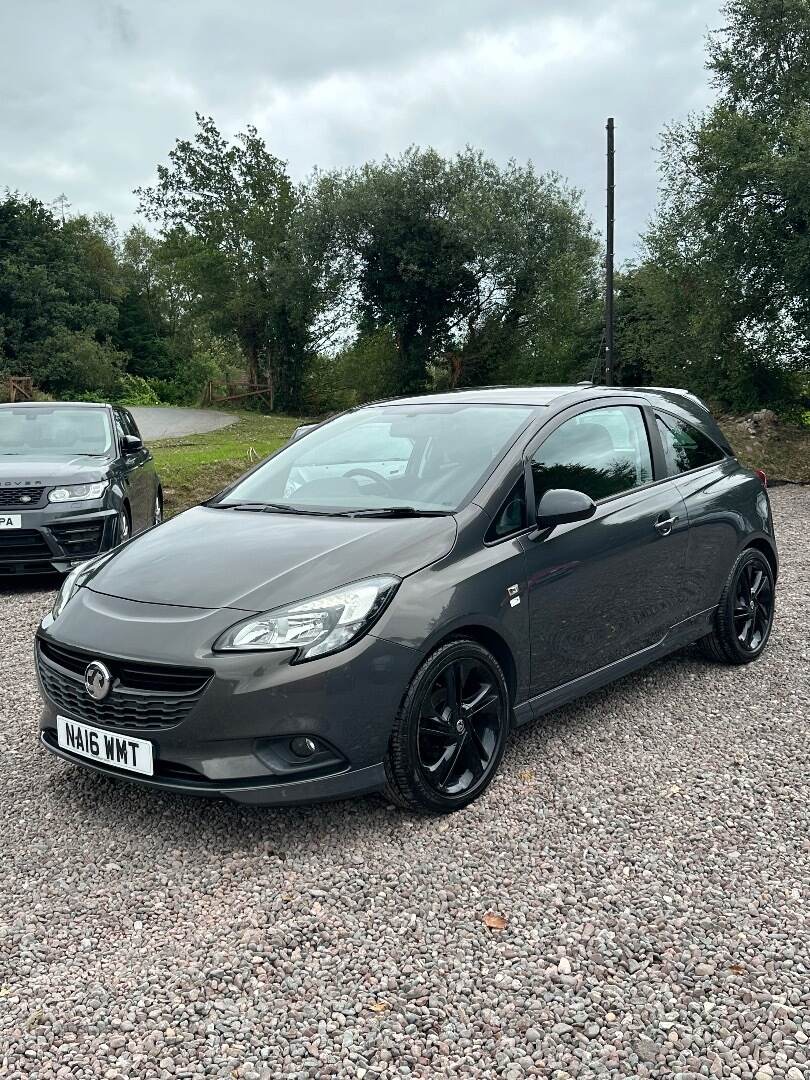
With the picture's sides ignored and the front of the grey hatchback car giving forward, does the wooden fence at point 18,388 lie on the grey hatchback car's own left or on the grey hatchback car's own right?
on the grey hatchback car's own right

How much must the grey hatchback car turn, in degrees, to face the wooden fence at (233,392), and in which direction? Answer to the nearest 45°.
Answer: approximately 135° to its right

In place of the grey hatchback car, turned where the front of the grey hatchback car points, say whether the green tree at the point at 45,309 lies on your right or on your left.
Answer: on your right

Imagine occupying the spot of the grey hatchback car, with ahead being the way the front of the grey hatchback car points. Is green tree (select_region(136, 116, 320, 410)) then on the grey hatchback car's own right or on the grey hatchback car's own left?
on the grey hatchback car's own right

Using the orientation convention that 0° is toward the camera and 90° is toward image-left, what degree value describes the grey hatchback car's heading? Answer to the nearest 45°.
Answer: approximately 45°

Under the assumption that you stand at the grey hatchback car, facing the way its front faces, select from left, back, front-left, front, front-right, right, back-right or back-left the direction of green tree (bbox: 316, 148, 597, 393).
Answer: back-right

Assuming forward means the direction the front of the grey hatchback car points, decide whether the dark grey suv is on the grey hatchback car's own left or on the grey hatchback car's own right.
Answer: on the grey hatchback car's own right
